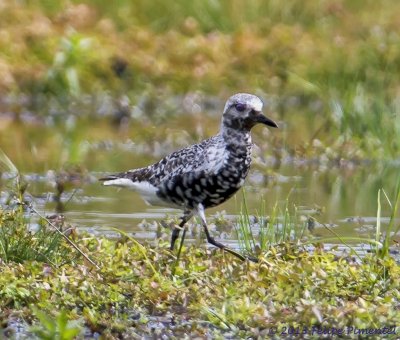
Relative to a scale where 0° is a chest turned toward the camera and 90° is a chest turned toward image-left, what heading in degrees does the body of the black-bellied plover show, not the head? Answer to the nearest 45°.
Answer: approximately 270°
